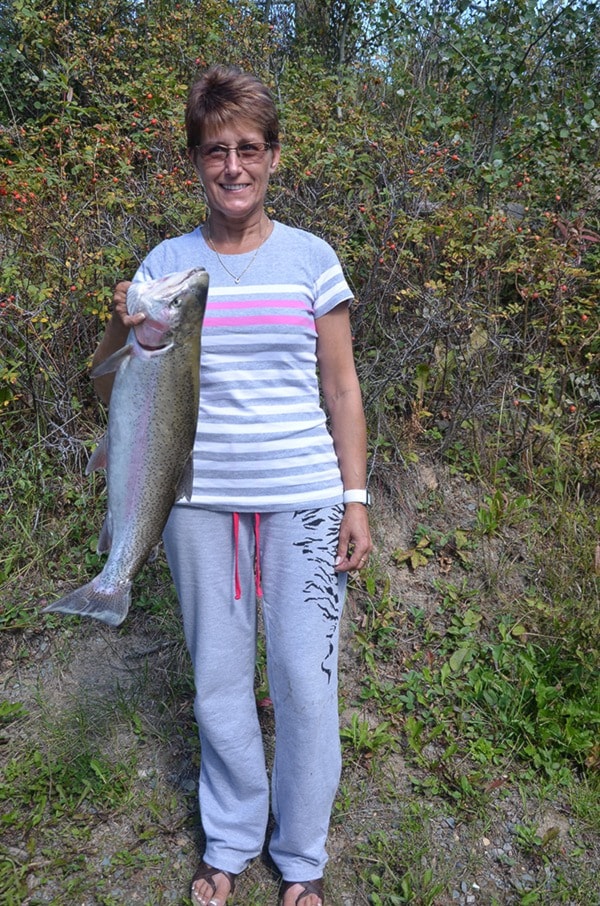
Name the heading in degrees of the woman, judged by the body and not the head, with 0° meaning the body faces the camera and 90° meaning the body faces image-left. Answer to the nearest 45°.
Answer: approximately 0°
